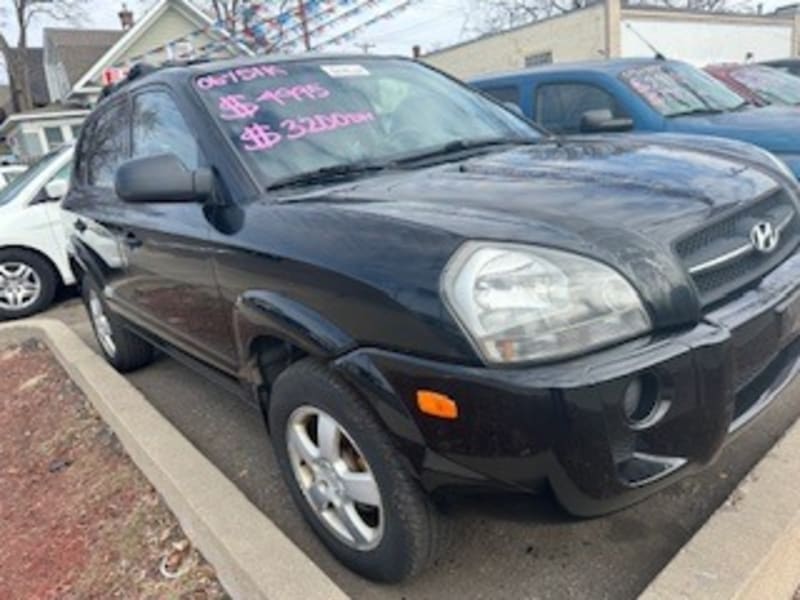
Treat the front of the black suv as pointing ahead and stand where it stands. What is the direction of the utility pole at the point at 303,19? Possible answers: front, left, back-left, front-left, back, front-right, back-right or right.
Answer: back-left

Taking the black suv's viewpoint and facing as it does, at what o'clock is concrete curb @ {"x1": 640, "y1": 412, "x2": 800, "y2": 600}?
The concrete curb is roughly at 11 o'clock from the black suv.

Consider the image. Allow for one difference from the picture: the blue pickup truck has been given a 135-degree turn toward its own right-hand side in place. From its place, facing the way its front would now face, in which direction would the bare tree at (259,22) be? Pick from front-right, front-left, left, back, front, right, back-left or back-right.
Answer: front-right

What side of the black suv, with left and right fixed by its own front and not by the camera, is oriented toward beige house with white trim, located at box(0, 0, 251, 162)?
back

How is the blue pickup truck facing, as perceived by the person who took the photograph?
facing the viewer and to the right of the viewer

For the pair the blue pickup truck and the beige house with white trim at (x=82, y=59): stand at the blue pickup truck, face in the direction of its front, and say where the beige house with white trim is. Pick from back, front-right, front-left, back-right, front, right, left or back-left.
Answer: back

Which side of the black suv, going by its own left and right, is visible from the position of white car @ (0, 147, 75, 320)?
back

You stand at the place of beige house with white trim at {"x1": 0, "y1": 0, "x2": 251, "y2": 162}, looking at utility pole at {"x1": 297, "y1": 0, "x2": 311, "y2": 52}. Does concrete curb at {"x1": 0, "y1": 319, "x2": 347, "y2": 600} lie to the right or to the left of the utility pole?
right

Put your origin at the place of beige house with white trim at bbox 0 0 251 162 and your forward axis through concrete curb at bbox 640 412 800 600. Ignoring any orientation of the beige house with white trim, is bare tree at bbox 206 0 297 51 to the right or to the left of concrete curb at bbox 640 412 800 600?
left

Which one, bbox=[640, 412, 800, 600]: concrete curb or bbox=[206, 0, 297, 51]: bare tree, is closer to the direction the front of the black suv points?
the concrete curb

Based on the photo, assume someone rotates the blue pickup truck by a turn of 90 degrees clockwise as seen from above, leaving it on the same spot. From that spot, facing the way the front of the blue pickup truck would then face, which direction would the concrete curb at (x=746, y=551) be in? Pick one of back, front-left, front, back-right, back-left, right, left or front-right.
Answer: front-left
